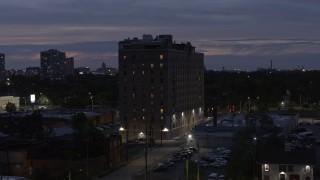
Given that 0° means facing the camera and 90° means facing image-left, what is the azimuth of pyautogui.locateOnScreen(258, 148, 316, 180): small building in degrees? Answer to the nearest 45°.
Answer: approximately 0°

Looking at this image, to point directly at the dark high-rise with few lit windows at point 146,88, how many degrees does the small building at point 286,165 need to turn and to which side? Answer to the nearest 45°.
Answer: approximately 135° to its right

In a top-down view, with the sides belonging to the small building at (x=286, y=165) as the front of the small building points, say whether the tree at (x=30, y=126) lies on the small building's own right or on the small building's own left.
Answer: on the small building's own right
